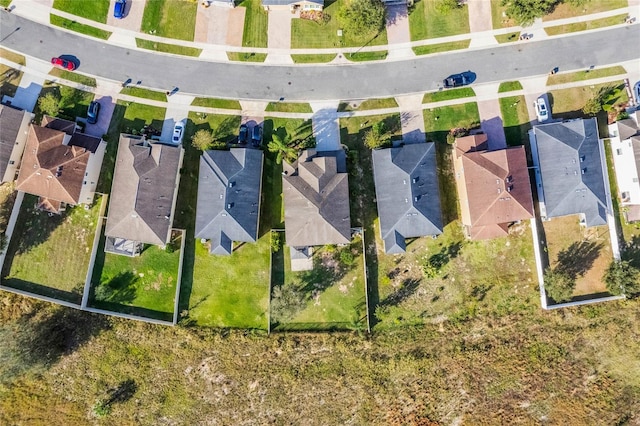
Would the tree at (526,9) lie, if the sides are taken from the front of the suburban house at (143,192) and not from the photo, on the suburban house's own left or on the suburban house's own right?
on the suburban house's own right

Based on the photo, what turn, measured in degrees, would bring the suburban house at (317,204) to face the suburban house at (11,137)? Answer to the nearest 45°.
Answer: approximately 90° to its left

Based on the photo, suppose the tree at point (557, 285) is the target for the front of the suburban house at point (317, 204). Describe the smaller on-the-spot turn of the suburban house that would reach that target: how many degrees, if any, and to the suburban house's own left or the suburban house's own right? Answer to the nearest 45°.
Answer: approximately 90° to the suburban house's own right

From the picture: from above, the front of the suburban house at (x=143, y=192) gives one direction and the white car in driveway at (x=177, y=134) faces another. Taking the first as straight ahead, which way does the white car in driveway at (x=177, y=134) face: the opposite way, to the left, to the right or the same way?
the opposite way

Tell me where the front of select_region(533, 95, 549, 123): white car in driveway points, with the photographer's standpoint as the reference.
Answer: facing the viewer

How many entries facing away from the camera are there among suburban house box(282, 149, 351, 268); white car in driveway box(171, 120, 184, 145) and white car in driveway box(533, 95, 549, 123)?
1

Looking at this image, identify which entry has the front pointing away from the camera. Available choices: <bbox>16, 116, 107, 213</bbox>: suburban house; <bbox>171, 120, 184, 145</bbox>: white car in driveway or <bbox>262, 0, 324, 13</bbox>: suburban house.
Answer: <bbox>16, 116, 107, 213</bbox>: suburban house

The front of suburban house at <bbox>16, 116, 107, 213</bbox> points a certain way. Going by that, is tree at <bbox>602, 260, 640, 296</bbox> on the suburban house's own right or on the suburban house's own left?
on the suburban house's own right

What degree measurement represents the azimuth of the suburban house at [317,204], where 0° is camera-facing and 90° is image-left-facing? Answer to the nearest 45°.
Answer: approximately 180°

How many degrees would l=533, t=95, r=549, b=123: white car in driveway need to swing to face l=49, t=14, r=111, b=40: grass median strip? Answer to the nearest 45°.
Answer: approximately 45° to its right

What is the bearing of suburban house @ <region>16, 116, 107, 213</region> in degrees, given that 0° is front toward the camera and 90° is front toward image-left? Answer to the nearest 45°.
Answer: approximately 180°

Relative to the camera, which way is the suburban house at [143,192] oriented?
away from the camera

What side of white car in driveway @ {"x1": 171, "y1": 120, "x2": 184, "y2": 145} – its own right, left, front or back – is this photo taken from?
front

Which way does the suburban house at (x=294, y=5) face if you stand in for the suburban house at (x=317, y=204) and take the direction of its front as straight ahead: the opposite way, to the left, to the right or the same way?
the opposite way

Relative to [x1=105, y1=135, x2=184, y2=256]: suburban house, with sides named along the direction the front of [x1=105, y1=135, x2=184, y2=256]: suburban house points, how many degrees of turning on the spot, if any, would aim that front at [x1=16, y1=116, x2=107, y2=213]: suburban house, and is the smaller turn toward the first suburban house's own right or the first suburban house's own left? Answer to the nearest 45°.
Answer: approximately 90° to the first suburban house's own left

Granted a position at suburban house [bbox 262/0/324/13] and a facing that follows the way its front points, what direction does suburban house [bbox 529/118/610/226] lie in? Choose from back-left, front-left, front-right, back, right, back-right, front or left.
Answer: left
